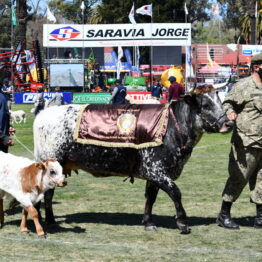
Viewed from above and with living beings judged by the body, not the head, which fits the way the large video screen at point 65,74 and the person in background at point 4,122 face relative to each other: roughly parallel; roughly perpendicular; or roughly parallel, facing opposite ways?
roughly perpendicular

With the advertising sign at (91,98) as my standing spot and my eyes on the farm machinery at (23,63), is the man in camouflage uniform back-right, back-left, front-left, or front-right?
back-left

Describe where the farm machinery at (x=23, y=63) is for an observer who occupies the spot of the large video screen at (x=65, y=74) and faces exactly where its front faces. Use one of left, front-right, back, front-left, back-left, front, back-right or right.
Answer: back-right

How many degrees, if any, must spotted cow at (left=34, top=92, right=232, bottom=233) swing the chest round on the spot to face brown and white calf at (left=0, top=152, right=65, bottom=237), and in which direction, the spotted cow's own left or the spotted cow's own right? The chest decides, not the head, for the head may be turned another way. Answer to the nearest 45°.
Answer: approximately 180°

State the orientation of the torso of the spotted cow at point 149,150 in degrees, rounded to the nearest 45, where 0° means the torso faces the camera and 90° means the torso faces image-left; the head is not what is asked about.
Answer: approximately 270°

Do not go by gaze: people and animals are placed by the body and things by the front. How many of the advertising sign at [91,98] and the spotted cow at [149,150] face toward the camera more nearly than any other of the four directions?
1

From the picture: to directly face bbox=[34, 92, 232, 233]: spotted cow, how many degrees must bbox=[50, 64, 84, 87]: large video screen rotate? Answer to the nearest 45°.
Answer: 0° — it already faces it

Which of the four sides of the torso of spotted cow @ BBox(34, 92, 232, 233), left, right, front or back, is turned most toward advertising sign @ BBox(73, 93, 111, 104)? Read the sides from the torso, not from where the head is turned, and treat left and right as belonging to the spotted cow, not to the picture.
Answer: left

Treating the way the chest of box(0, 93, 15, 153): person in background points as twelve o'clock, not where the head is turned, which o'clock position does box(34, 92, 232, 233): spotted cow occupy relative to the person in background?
The spotted cow is roughly at 1 o'clock from the person in background.

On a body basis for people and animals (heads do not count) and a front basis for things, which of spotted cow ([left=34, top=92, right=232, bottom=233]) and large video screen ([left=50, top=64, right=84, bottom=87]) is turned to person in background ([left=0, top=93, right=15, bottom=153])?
the large video screen

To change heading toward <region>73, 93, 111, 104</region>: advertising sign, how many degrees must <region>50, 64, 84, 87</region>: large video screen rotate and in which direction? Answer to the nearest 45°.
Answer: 0° — it already faces it

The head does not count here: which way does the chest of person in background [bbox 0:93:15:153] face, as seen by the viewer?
to the viewer's right

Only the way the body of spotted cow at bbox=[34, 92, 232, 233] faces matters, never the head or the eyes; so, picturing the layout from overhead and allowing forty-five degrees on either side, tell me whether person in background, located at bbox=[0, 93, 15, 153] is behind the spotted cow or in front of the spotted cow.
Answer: behind

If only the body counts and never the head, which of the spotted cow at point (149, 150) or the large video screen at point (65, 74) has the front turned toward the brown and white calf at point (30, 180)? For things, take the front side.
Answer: the large video screen

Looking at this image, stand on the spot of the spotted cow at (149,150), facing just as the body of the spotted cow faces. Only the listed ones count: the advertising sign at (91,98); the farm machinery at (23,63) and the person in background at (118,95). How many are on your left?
3

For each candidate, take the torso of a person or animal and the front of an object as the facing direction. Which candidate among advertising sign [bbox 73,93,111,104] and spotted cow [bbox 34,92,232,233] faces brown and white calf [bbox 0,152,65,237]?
the advertising sign

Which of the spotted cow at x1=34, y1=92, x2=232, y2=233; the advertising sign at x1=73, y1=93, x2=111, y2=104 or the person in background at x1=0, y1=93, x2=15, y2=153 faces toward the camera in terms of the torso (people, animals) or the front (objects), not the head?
the advertising sign
